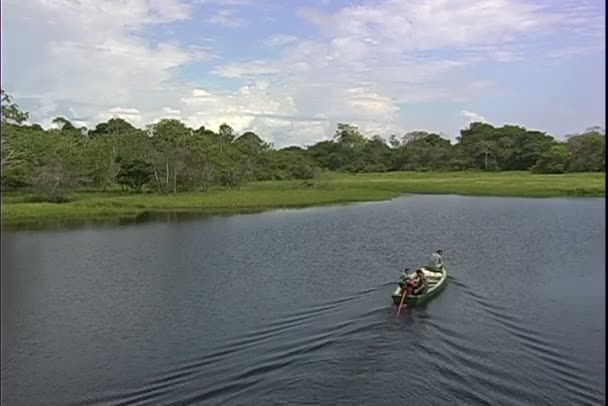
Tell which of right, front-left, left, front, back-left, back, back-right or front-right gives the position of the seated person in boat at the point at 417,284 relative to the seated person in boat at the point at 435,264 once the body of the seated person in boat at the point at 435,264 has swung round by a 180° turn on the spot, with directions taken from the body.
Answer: front-left

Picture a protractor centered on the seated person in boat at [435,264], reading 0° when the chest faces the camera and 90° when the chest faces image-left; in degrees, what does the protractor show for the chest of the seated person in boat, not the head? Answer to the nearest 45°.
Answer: approximately 225°
